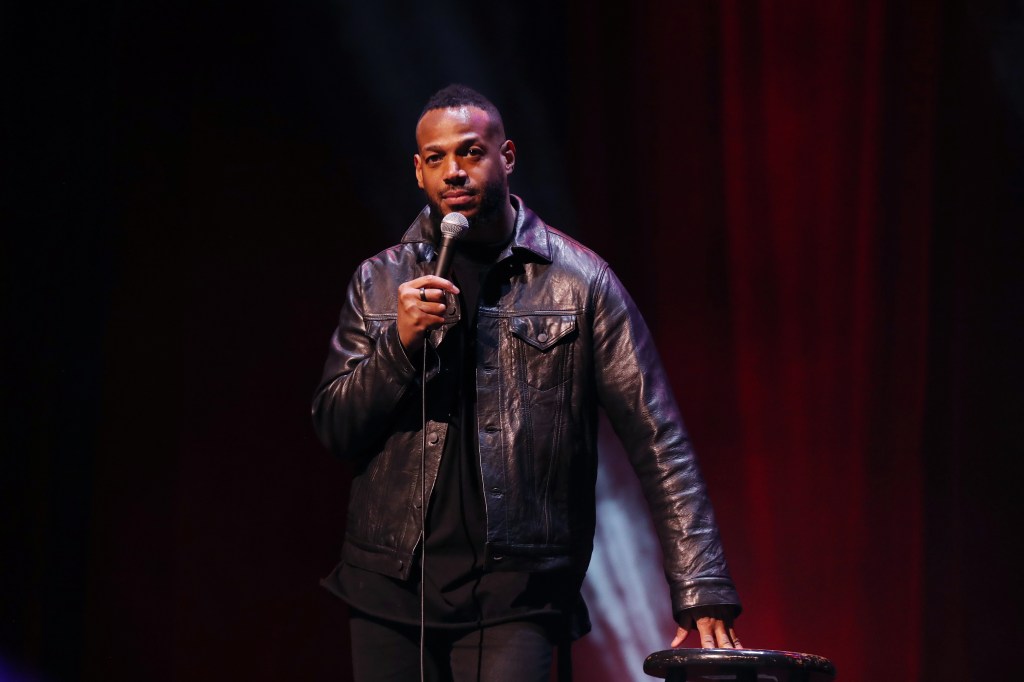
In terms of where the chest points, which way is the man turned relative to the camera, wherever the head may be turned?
toward the camera
